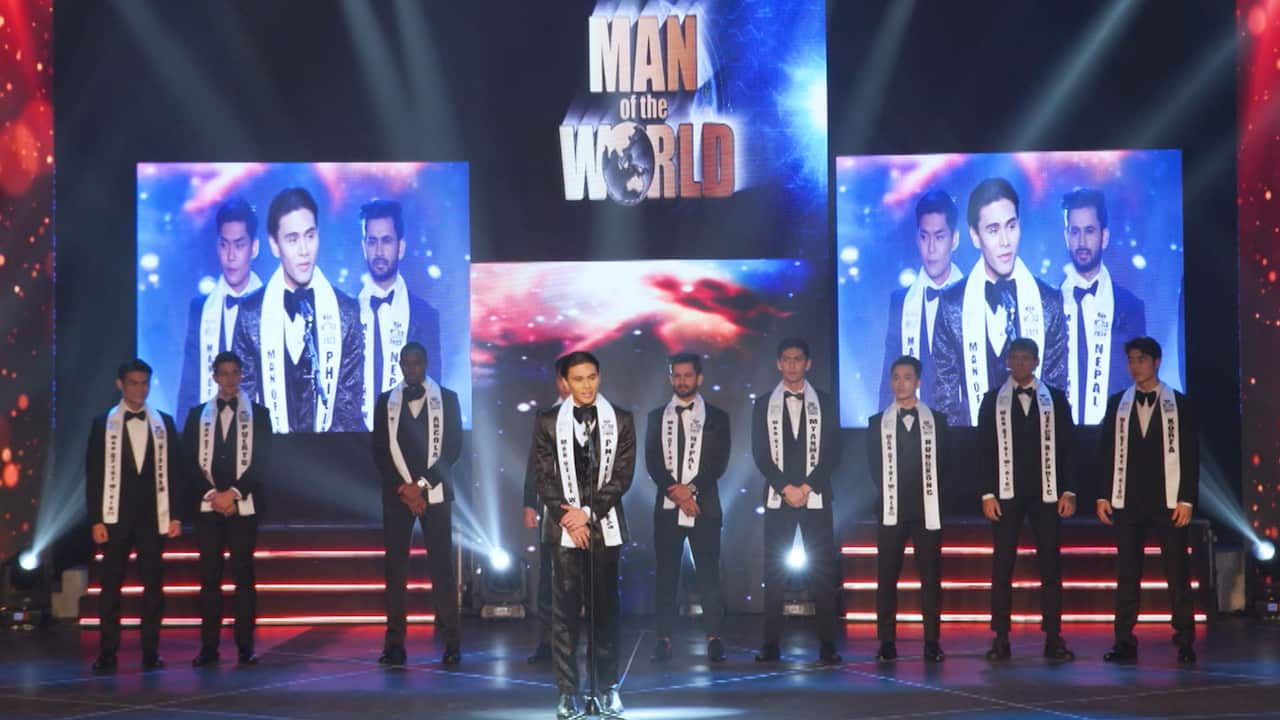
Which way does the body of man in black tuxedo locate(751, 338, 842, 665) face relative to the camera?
toward the camera

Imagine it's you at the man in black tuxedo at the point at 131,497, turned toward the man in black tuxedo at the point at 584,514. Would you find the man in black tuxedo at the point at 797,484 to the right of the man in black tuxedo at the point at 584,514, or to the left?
left

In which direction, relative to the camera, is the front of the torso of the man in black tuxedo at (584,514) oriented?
toward the camera

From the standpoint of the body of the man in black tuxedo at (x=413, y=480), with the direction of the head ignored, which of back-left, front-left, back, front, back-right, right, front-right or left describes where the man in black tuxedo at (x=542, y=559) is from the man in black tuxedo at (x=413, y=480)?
left

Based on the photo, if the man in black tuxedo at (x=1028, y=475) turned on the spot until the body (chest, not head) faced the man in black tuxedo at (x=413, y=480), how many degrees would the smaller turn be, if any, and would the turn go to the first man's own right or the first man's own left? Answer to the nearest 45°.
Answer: approximately 90° to the first man's own right

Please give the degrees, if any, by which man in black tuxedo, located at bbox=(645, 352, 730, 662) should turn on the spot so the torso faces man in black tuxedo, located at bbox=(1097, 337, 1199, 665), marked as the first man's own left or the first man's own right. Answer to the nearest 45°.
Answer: approximately 90° to the first man's own left

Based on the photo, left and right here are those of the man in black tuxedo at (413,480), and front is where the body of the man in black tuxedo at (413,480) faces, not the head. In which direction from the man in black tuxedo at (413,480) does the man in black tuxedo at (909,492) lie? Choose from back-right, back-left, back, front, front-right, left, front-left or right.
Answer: left

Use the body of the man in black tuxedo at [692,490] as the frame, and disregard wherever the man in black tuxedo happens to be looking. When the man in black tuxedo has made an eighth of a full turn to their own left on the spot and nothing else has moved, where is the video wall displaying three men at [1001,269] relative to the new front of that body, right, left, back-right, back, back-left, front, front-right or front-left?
left

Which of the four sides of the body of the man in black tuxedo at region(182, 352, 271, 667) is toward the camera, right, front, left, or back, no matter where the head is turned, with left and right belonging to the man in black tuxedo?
front
